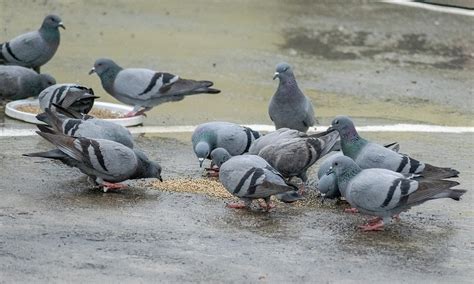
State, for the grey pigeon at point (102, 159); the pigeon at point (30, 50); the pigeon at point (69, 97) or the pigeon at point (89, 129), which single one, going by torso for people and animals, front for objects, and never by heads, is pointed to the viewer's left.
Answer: the pigeon at point (69, 97)

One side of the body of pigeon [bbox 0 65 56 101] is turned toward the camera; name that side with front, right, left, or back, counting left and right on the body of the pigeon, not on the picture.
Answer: right

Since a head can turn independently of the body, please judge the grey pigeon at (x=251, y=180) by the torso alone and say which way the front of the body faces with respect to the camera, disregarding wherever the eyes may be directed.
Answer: to the viewer's left

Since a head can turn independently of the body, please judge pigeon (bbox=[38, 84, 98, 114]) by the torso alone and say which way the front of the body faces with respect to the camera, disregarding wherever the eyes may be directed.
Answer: to the viewer's left

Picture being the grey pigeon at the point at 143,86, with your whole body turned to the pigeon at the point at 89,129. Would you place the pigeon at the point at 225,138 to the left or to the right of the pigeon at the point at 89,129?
left

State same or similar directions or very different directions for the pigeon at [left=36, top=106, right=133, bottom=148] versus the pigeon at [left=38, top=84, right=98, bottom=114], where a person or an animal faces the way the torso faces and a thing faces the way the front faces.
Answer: very different directions

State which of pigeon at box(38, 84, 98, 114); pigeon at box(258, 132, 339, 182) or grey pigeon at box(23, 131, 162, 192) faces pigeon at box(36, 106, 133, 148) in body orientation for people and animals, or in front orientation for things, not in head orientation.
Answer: pigeon at box(258, 132, 339, 182)

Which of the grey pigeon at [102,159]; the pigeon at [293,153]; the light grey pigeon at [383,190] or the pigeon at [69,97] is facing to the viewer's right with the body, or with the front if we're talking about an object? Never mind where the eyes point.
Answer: the grey pigeon

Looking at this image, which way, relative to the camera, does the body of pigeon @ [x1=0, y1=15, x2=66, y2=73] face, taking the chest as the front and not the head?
to the viewer's right

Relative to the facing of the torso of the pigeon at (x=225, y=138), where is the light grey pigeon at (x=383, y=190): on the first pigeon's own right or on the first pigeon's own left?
on the first pigeon's own left

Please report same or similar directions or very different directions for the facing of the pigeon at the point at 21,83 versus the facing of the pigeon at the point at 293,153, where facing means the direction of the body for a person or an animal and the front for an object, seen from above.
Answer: very different directions

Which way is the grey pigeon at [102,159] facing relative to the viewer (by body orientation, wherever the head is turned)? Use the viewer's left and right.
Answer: facing to the right of the viewer

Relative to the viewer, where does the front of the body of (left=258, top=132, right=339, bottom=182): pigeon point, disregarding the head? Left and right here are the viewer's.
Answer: facing to the left of the viewer
